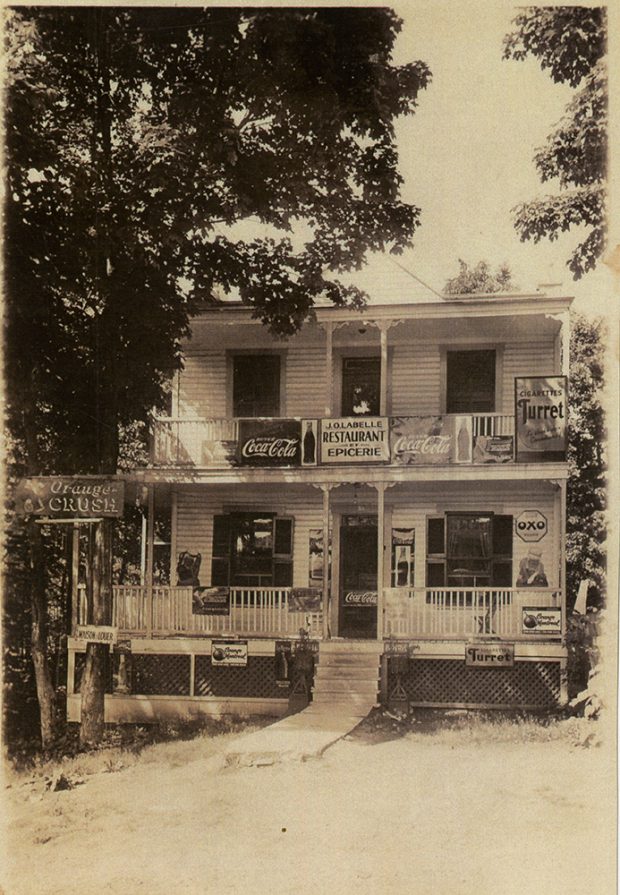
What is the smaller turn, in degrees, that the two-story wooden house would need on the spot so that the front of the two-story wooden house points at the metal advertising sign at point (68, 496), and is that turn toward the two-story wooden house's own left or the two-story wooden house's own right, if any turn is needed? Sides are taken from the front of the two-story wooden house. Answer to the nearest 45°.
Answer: approximately 45° to the two-story wooden house's own right

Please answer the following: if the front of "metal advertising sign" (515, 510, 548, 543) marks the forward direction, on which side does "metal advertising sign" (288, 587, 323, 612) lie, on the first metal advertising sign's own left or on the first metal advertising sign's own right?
on the first metal advertising sign's own right

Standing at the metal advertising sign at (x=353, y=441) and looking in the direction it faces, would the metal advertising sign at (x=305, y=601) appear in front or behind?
in front

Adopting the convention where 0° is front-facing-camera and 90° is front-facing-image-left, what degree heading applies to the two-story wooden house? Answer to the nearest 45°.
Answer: approximately 0°

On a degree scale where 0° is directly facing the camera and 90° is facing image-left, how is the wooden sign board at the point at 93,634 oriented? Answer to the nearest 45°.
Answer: approximately 0°

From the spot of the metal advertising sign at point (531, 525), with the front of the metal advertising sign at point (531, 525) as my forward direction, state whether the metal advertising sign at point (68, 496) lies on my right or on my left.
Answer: on my right
